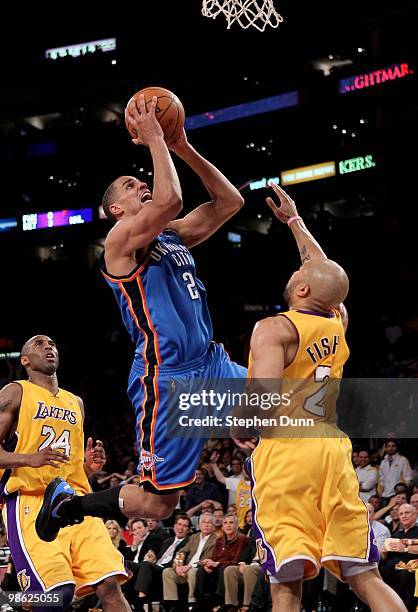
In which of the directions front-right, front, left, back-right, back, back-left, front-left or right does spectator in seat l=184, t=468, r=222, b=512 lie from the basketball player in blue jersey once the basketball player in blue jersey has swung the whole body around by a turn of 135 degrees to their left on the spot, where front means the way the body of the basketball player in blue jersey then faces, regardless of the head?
front

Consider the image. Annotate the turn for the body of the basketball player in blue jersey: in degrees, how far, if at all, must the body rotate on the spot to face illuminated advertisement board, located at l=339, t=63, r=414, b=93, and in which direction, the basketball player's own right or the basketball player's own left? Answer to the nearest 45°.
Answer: approximately 135° to the basketball player's own left

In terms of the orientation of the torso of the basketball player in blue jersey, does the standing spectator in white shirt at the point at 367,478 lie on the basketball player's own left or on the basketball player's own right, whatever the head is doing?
on the basketball player's own left

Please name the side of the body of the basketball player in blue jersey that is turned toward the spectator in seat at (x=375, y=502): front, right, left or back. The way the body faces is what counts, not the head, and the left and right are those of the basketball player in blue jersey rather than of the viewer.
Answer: left

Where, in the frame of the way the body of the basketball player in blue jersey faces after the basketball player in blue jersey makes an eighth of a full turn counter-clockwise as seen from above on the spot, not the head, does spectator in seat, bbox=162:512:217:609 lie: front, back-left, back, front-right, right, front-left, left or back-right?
left

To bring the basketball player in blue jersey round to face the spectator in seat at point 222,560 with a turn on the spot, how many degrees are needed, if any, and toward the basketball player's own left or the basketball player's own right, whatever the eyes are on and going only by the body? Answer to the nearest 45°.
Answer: approximately 135° to the basketball player's own left

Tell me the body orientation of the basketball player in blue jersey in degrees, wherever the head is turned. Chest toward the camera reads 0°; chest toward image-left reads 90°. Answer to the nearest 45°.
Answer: approximately 315°

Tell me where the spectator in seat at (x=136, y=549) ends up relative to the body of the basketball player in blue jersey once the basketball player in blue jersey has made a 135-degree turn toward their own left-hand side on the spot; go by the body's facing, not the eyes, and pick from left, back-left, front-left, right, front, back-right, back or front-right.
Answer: front
